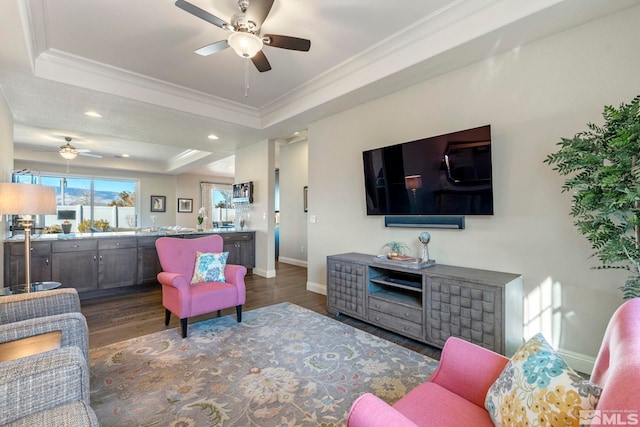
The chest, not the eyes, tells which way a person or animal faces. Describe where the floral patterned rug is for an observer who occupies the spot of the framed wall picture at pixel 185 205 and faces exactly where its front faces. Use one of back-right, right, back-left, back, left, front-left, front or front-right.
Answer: front

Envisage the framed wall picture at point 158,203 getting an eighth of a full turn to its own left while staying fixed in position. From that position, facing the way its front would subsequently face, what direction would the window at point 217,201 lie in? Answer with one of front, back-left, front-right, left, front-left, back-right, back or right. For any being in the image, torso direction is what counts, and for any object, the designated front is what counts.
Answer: front-left

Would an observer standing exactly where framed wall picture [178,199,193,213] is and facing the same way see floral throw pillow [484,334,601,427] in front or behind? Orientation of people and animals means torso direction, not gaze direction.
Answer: in front

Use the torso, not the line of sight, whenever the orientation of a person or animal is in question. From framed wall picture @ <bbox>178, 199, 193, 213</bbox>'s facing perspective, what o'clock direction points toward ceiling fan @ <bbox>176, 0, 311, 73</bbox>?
The ceiling fan is roughly at 12 o'clock from the framed wall picture.

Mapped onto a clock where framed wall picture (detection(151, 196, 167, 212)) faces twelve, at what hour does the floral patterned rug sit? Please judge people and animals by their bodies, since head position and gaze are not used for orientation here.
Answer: The floral patterned rug is roughly at 12 o'clock from the framed wall picture.

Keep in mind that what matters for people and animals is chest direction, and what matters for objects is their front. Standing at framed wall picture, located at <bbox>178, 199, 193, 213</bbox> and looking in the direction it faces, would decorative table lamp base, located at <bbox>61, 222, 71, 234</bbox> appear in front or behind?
in front

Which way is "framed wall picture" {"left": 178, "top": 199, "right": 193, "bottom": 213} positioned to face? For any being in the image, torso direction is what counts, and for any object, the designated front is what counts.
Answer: toward the camera

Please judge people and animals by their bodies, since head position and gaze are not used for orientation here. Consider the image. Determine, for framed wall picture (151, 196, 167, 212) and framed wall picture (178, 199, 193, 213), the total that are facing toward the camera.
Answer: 2

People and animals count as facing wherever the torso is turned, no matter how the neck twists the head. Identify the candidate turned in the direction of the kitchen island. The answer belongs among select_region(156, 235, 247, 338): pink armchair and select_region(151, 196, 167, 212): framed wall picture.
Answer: the framed wall picture

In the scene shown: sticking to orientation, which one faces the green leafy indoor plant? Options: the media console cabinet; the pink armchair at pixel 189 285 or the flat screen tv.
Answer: the pink armchair

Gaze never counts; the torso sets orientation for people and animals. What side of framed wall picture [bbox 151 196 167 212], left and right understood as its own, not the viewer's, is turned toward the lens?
front

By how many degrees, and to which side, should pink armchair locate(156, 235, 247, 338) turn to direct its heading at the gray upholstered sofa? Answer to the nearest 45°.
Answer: approximately 45° to its right

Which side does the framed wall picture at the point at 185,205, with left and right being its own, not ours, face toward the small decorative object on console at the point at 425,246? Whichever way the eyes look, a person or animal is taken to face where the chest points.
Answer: front

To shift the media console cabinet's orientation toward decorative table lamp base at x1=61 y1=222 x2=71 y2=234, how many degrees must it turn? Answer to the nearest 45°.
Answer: approximately 45° to its right

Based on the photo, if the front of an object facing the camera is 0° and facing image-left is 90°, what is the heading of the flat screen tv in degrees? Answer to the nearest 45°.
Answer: approximately 45°

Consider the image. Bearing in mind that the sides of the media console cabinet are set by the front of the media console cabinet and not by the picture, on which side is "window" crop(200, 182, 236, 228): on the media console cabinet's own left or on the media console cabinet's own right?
on the media console cabinet's own right

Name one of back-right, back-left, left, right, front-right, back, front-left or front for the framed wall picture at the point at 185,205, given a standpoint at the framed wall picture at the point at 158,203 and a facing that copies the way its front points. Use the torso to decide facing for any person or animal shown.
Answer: left

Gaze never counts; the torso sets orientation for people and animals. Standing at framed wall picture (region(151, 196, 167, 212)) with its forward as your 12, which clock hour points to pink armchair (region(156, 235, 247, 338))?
The pink armchair is roughly at 12 o'clock from the framed wall picture.

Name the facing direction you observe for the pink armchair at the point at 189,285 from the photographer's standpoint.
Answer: facing the viewer and to the right of the viewer

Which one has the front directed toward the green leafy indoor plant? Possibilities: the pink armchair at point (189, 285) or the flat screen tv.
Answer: the pink armchair

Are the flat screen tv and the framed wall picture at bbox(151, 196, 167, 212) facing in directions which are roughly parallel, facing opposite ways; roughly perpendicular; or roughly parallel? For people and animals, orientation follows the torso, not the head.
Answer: roughly perpendicular
